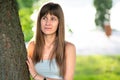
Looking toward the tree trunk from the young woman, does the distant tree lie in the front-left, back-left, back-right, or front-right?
back-right

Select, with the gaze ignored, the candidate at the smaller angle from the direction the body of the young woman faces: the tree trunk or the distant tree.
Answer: the tree trunk

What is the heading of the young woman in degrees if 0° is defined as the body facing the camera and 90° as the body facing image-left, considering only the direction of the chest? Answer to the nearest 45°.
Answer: approximately 45°

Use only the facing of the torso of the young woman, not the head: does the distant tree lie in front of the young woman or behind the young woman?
behind
